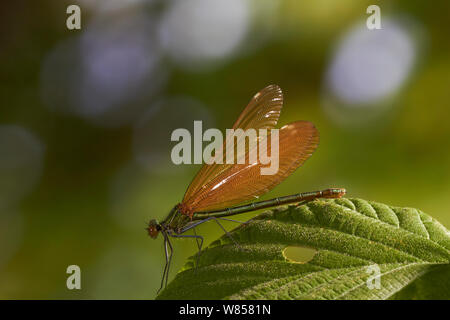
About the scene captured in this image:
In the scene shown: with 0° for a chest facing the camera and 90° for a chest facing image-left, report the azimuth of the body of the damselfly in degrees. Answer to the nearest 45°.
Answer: approximately 90°
